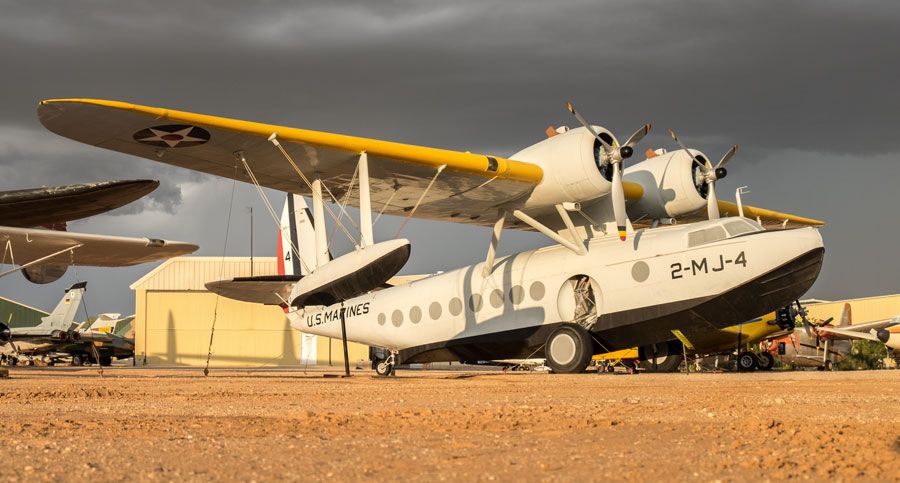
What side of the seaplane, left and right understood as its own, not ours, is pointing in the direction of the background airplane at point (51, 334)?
back

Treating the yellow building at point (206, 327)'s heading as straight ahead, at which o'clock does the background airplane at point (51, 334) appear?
The background airplane is roughly at 3 o'clock from the yellow building.

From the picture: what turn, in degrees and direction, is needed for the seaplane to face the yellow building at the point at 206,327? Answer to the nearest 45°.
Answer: approximately 180°

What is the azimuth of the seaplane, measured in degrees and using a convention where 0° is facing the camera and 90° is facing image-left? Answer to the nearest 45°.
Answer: approximately 315°

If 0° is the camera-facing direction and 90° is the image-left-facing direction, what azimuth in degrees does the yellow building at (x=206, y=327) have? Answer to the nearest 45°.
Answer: approximately 0°

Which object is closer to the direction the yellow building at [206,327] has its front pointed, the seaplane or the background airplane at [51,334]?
the seaplane

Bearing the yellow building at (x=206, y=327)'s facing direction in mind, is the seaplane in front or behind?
in front
